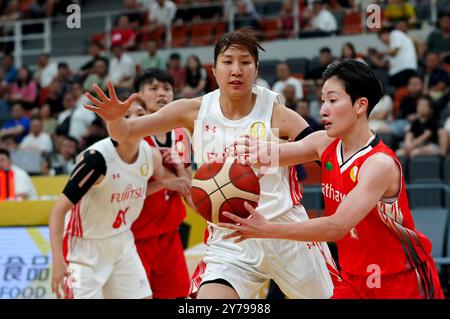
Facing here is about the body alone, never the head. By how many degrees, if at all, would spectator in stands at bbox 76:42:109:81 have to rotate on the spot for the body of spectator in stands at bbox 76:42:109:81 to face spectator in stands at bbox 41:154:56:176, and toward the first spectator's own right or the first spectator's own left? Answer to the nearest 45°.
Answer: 0° — they already face them

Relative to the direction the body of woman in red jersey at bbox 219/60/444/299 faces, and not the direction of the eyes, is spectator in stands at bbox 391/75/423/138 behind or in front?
behind

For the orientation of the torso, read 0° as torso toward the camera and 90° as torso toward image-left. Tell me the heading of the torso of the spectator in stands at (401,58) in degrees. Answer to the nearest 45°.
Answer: approximately 90°

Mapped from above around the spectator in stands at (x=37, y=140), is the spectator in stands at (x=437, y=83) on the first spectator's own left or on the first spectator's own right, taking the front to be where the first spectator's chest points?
on the first spectator's own left

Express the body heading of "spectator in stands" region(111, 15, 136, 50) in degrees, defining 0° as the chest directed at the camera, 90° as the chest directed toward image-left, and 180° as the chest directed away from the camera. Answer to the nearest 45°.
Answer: approximately 0°

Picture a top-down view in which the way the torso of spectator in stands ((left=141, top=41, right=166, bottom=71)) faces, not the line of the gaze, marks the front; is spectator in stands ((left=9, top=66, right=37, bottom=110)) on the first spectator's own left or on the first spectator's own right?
on the first spectator's own right

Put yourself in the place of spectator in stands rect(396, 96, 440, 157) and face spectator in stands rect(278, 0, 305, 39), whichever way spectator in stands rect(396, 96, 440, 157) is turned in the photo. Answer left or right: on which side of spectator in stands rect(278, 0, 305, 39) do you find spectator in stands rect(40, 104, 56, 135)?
left

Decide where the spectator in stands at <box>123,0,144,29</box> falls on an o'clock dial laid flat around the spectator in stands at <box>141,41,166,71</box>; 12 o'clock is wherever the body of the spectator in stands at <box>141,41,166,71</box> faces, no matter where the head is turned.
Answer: the spectator in stands at <box>123,0,144,29</box> is roughly at 6 o'clock from the spectator in stands at <box>141,41,166,71</box>.

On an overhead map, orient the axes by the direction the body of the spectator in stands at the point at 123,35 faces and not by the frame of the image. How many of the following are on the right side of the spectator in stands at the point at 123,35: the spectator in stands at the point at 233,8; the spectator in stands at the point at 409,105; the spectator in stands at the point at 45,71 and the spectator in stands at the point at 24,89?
2

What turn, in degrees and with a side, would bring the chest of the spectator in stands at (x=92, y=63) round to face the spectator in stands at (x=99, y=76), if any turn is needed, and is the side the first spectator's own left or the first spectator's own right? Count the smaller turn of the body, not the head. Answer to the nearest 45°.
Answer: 0° — they already face them

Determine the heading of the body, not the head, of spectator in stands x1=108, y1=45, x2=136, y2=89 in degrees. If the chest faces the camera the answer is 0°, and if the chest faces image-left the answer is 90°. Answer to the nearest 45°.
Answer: approximately 45°

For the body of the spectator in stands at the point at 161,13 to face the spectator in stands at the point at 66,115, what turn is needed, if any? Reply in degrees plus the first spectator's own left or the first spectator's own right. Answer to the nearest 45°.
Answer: approximately 45° to the first spectator's own right

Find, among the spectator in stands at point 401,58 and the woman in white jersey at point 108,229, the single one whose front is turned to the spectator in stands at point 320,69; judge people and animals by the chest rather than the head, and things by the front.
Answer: the spectator in stands at point 401,58

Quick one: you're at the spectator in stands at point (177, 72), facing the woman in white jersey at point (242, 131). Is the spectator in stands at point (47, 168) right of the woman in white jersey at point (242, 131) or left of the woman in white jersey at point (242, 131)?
right

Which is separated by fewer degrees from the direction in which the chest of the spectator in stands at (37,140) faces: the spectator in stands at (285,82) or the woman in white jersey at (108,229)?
the woman in white jersey

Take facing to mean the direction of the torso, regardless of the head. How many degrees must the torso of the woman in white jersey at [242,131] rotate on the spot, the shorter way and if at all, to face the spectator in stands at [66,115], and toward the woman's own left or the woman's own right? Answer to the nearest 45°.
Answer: approximately 180°
